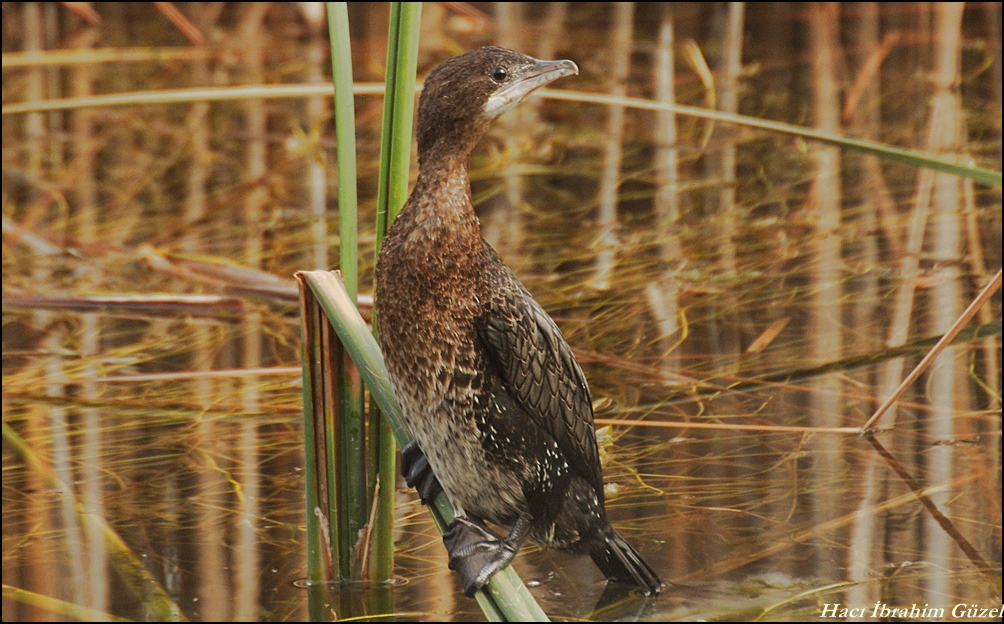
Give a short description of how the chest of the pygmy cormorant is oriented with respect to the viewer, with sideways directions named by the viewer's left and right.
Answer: facing the viewer and to the left of the viewer
